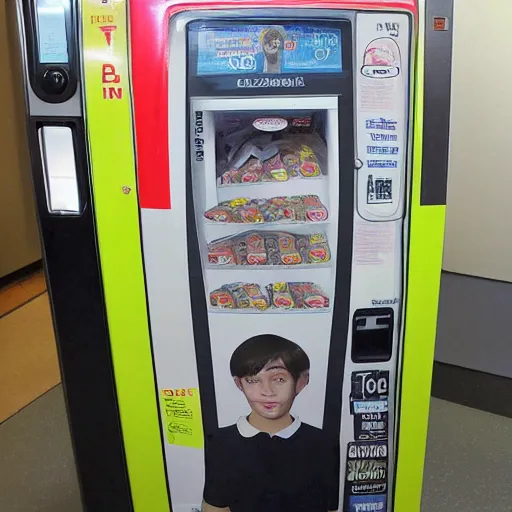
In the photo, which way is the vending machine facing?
toward the camera
